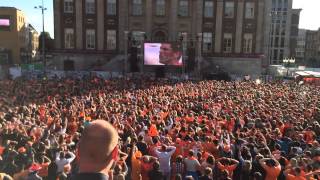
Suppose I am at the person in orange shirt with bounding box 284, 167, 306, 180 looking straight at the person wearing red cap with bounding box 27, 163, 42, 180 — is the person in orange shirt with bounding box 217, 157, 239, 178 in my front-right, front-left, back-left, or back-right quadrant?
front-right

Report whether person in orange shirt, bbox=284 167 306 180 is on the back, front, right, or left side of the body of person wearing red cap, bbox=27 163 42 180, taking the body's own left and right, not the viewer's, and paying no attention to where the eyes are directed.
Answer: right

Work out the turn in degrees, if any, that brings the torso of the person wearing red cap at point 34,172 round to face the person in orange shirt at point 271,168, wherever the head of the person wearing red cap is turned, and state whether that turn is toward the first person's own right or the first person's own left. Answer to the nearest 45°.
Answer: approximately 90° to the first person's own right

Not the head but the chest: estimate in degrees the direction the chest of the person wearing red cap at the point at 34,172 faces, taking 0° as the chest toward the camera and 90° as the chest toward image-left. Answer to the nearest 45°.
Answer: approximately 180°

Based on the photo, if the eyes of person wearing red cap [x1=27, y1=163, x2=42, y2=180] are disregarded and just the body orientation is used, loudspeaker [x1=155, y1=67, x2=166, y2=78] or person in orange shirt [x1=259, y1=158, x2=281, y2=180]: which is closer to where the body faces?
the loudspeaker

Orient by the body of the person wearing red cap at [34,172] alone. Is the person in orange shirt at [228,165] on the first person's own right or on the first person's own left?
on the first person's own right

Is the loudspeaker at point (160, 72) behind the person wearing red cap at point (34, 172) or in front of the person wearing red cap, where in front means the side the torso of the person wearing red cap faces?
in front

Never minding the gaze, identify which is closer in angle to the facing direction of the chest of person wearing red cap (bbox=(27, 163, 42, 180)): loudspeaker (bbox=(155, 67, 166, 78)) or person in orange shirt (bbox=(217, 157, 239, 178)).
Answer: the loudspeaker
